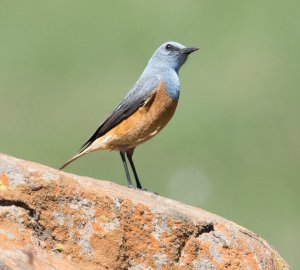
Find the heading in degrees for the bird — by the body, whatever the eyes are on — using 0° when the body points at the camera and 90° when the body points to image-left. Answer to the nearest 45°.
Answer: approximately 270°
